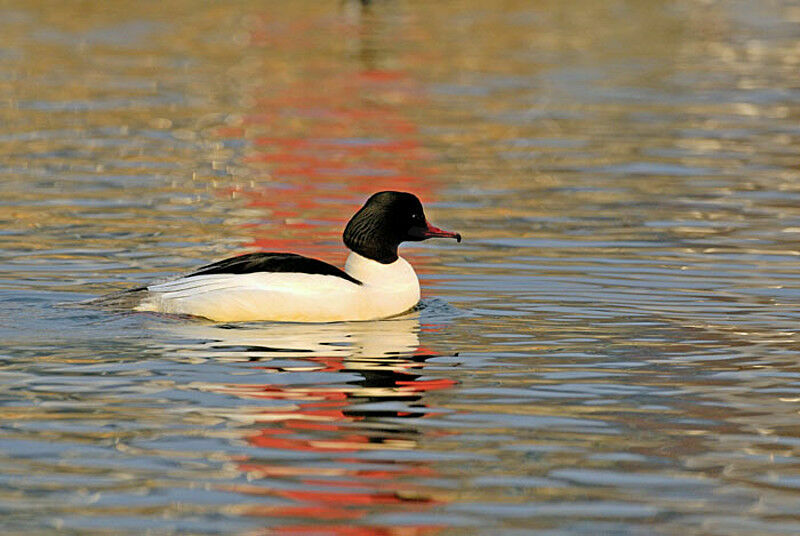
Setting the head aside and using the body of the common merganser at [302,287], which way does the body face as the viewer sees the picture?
to the viewer's right
